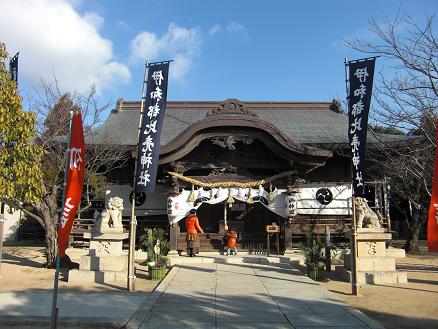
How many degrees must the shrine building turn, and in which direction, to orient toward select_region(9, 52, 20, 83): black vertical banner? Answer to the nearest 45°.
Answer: approximately 45° to its right

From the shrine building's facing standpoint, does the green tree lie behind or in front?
in front

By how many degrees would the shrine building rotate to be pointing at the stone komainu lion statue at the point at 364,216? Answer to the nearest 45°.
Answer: approximately 45° to its left

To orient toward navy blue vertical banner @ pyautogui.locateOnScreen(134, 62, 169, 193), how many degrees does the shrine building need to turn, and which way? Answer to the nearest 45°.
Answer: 0° — it already faces it

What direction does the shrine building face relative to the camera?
toward the camera

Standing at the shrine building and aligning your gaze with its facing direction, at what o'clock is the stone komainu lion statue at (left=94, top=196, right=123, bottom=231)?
The stone komainu lion statue is roughly at 1 o'clock from the shrine building.

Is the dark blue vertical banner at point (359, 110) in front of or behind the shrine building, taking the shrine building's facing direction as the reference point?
in front

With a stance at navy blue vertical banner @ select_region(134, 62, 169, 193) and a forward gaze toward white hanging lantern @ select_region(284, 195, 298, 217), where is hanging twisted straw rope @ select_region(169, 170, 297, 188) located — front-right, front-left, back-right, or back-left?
front-left

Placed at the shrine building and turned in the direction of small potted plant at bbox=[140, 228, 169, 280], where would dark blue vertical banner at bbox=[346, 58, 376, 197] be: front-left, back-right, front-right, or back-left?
front-left

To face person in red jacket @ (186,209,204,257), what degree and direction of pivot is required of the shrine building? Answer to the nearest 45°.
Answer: approximately 45° to its right

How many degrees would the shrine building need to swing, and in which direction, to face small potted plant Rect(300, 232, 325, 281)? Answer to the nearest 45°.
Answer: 0° — it already faces it
